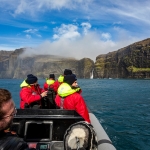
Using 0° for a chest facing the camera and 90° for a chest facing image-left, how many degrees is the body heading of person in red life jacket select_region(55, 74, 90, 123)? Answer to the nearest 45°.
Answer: approximately 225°

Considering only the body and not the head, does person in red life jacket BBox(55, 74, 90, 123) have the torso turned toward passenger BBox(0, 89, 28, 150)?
no

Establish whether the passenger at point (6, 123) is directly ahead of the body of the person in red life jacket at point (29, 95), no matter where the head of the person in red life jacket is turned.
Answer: no

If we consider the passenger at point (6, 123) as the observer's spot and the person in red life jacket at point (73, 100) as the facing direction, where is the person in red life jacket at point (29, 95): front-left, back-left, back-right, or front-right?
front-left

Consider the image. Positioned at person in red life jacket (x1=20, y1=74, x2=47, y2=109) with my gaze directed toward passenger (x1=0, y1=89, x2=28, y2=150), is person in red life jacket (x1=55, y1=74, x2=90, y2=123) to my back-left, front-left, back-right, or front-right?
front-left

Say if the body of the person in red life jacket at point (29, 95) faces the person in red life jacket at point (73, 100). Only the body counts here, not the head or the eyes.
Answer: no

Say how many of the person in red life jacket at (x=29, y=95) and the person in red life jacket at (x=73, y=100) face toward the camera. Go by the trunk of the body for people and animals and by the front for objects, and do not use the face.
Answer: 0

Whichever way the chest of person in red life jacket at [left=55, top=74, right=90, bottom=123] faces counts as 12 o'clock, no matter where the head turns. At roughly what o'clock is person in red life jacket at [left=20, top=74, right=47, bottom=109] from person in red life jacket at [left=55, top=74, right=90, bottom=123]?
person in red life jacket at [left=20, top=74, right=47, bottom=109] is roughly at 9 o'clock from person in red life jacket at [left=55, top=74, right=90, bottom=123].

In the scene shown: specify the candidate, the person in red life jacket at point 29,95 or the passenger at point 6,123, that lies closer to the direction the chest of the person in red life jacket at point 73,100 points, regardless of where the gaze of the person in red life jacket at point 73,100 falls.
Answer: the person in red life jacket

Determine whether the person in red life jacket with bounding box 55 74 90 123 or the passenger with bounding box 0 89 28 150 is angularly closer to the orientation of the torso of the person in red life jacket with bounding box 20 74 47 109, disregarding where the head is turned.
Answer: the person in red life jacket
